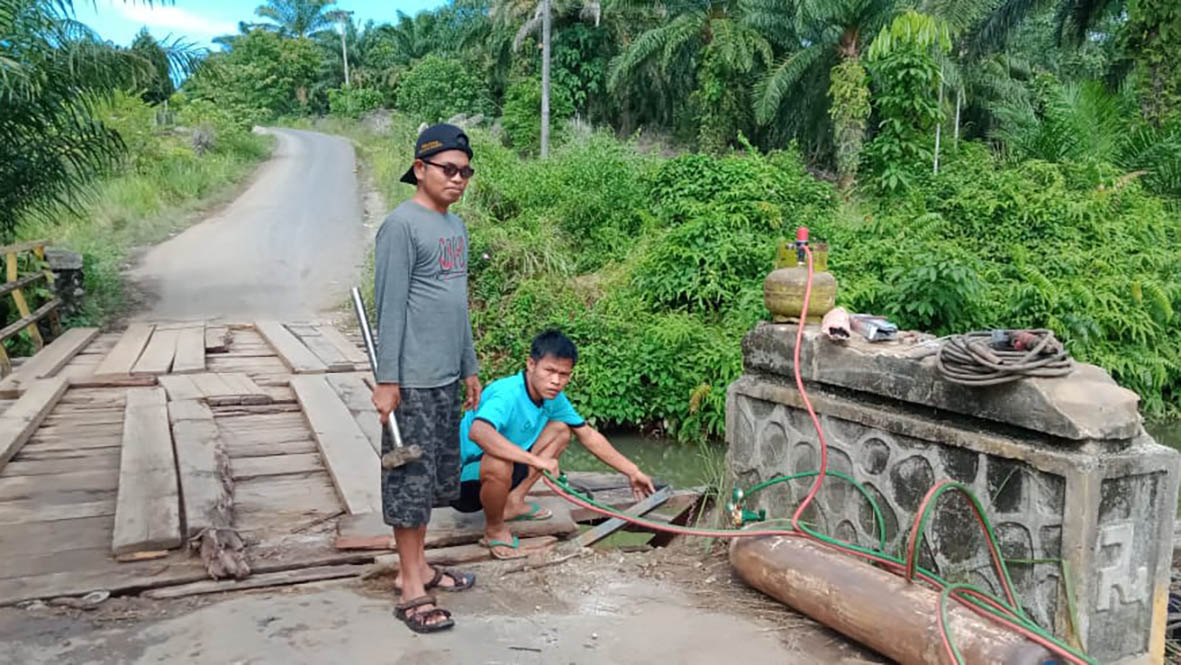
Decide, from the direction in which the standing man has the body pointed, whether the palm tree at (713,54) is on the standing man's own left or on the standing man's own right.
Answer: on the standing man's own left

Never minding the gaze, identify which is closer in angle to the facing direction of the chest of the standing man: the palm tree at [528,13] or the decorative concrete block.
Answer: the decorative concrete block

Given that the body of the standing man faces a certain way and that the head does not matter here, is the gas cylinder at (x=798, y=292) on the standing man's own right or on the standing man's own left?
on the standing man's own left

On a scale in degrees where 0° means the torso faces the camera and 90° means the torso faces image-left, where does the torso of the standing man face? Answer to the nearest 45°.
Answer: approximately 315°

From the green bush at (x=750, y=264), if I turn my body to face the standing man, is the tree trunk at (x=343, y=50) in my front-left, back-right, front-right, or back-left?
back-right

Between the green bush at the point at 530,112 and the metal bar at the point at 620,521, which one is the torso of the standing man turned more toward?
the metal bar

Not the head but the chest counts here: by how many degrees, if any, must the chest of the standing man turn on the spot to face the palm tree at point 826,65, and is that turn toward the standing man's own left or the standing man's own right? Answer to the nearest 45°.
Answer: approximately 90° to the standing man's own left

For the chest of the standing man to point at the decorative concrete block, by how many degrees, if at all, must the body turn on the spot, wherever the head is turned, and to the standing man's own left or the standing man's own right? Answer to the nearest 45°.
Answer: approximately 45° to the standing man's own left

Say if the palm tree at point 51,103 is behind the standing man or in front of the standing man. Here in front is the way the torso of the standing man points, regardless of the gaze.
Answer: behind

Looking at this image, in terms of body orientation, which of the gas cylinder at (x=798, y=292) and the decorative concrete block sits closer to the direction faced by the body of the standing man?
the decorative concrete block
